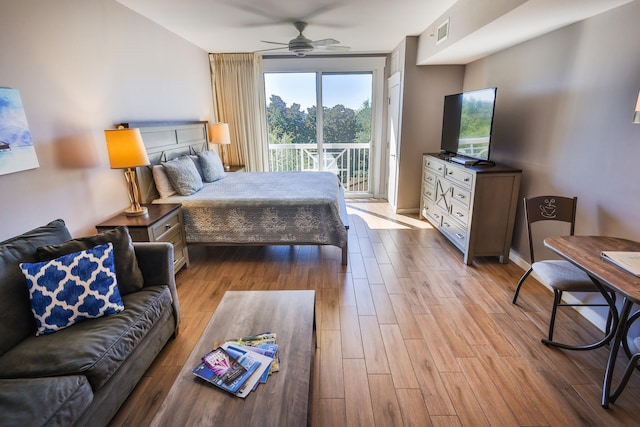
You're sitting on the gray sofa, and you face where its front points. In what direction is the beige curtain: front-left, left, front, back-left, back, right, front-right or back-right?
left

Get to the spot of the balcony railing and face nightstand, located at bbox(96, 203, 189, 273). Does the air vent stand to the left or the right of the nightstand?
left

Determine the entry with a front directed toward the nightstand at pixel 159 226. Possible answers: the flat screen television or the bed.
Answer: the flat screen television

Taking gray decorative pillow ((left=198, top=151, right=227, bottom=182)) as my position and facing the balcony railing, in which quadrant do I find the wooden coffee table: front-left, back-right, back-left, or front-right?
back-right

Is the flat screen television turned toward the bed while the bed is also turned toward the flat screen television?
yes

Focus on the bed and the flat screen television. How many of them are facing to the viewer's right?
1

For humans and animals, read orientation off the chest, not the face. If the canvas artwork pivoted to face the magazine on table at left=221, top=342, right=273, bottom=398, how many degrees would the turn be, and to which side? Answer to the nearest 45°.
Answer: approximately 45° to its right

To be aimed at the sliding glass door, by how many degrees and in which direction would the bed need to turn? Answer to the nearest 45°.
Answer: approximately 45° to its left

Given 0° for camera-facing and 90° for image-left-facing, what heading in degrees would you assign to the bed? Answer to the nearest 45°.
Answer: approximately 270°

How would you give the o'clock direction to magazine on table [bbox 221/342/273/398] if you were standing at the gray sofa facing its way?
The magazine on table is roughly at 12 o'clock from the gray sofa.

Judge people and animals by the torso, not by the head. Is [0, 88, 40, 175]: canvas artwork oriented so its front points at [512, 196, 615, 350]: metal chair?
yes

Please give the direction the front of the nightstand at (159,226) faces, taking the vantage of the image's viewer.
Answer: facing the viewer and to the right of the viewer

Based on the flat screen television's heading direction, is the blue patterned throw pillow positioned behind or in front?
in front
